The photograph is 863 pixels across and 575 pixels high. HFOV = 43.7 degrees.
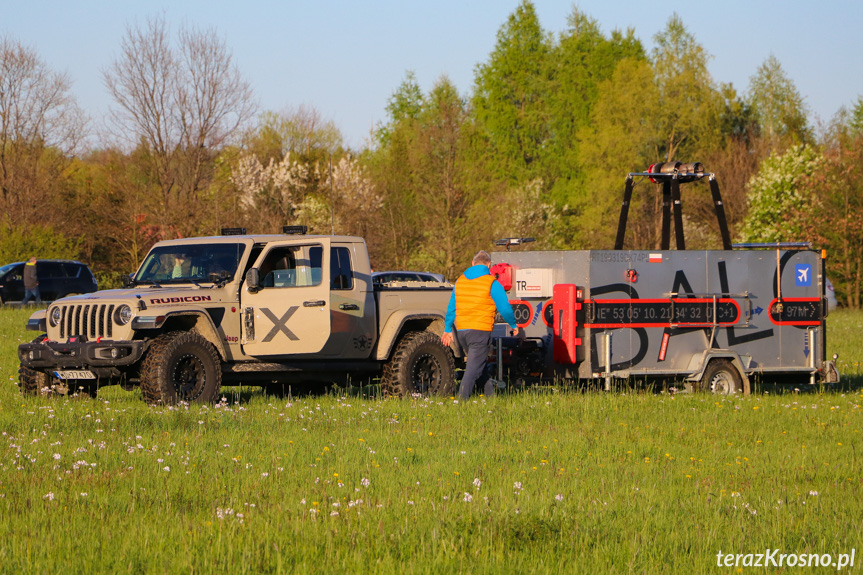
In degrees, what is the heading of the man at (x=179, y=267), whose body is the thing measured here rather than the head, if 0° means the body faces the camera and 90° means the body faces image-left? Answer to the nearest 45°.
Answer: approximately 45°

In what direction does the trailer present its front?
to the viewer's left

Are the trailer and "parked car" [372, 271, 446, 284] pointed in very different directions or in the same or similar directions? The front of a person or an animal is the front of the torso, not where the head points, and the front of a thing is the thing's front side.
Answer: same or similar directions

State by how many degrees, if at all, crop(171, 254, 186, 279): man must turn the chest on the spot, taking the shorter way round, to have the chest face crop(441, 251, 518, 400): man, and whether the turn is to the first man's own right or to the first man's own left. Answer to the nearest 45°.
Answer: approximately 135° to the first man's own left

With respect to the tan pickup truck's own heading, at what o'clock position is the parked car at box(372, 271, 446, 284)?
The parked car is roughly at 5 o'clock from the tan pickup truck.

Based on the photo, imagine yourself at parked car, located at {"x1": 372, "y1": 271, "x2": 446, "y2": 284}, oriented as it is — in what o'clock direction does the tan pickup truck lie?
The tan pickup truck is roughly at 9 o'clock from the parked car.

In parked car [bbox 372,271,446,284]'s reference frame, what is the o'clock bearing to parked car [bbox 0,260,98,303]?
parked car [bbox 0,260,98,303] is roughly at 1 o'clock from parked car [bbox 372,271,446,284].

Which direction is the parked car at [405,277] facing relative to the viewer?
to the viewer's left

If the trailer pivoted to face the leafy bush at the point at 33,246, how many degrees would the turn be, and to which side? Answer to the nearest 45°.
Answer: approximately 45° to its right

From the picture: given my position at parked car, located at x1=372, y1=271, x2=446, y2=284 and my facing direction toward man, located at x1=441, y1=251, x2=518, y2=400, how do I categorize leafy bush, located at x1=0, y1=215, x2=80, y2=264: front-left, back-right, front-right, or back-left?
back-right

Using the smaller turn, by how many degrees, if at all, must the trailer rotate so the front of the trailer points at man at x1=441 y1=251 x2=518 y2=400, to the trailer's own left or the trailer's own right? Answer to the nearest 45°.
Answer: approximately 45° to the trailer's own left

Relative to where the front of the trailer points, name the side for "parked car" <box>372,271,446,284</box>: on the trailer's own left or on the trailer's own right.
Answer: on the trailer's own right

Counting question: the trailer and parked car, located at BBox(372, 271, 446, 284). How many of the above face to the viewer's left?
2

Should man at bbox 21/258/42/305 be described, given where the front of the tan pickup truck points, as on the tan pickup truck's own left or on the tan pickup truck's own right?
on the tan pickup truck's own right

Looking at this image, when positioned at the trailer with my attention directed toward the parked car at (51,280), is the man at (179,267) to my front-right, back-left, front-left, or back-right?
front-left

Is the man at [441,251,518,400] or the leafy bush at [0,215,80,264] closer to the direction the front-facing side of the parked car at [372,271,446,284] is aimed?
the leafy bush
